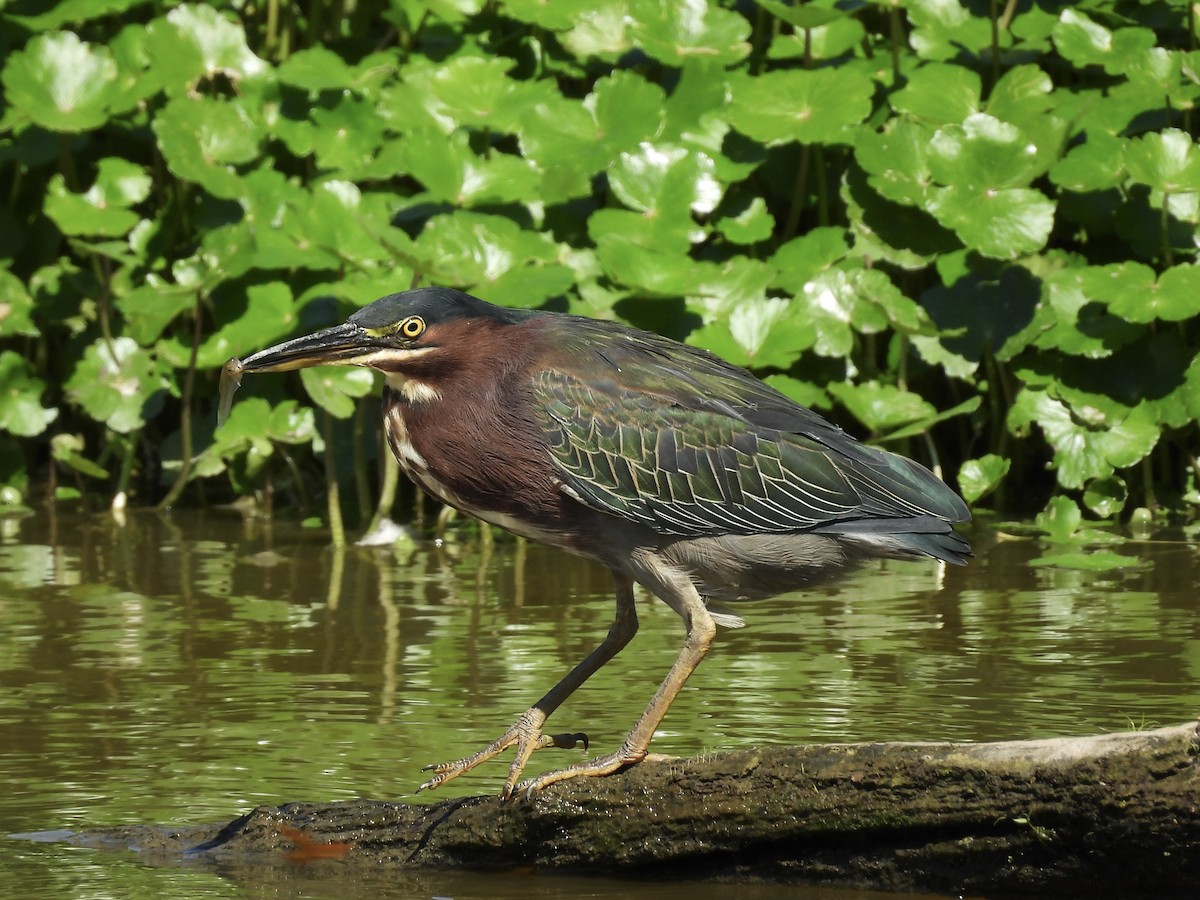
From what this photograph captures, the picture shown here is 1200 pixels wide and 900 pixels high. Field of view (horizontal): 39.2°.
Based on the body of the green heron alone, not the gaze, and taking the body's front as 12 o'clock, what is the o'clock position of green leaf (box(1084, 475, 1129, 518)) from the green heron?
The green leaf is roughly at 4 o'clock from the green heron.

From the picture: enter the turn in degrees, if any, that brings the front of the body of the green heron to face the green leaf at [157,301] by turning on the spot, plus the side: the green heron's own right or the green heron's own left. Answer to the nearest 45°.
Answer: approximately 45° to the green heron's own right

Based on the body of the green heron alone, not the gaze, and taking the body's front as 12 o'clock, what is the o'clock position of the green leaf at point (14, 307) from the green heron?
The green leaf is roughly at 2 o'clock from the green heron.

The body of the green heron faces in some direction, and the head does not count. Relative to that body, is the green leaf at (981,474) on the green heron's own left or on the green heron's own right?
on the green heron's own right

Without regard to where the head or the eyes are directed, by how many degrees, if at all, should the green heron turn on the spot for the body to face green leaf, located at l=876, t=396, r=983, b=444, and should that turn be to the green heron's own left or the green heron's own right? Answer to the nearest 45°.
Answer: approximately 135° to the green heron's own right

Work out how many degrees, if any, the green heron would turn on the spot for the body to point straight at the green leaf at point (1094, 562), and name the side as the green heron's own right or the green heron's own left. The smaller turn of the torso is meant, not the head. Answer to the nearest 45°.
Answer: approximately 135° to the green heron's own right

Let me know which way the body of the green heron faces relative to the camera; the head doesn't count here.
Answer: to the viewer's left

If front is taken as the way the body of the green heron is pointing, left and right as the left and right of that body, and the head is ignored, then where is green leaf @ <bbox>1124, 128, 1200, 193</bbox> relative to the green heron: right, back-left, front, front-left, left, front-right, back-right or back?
back-right

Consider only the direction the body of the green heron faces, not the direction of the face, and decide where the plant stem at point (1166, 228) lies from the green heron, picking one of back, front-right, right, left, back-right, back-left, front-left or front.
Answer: back-right

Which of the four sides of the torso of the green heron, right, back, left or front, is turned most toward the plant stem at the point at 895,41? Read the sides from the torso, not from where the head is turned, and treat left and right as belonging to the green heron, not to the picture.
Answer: right

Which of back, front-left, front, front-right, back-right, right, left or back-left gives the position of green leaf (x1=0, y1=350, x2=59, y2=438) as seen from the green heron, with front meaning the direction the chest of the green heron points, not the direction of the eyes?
front-right
